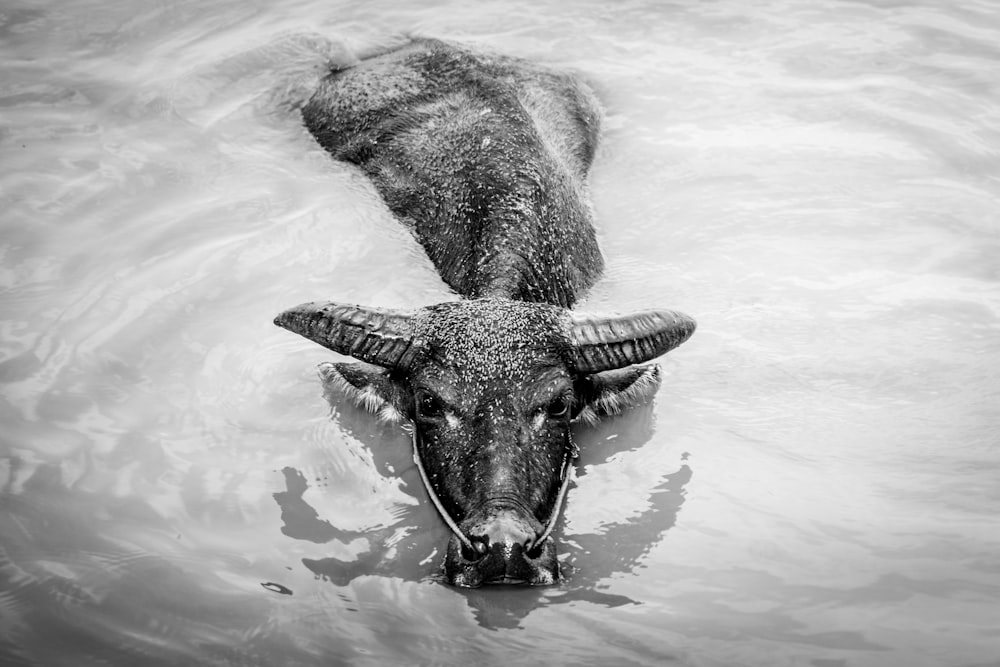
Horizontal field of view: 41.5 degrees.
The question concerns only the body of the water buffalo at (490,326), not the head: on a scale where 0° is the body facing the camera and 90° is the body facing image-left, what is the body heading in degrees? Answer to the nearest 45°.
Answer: approximately 0°
